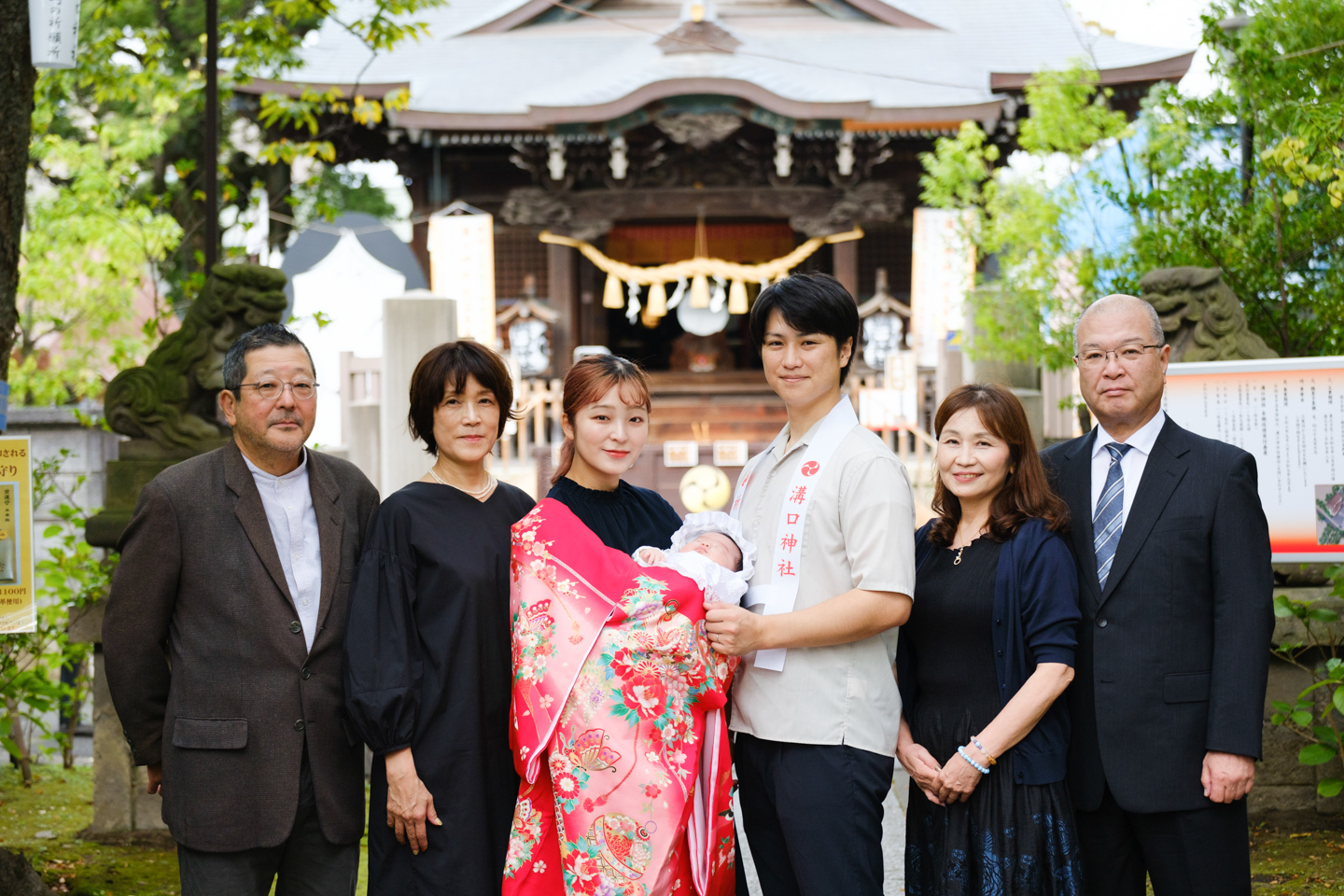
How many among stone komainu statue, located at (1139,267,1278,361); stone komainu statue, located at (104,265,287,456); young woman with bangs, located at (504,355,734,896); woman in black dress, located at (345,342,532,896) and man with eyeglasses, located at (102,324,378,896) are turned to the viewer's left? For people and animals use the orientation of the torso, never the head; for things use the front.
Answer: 1

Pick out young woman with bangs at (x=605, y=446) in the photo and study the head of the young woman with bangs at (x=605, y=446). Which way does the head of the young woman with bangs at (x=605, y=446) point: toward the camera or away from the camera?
toward the camera

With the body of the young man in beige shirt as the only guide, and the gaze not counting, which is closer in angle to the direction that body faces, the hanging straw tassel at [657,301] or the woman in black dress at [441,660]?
the woman in black dress

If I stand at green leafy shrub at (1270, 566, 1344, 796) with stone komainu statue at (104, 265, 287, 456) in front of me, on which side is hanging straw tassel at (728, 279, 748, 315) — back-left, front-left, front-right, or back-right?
front-right

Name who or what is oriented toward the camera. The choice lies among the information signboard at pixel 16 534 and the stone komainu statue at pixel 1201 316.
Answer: the information signboard

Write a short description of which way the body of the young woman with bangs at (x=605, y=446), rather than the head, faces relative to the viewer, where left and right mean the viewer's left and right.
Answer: facing the viewer and to the right of the viewer

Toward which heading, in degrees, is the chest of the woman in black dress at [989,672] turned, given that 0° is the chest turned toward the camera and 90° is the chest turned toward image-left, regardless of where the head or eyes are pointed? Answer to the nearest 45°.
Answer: approximately 45°

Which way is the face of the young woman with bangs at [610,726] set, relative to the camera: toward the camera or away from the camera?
toward the camera

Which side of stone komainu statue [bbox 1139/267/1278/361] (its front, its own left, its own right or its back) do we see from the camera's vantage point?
left

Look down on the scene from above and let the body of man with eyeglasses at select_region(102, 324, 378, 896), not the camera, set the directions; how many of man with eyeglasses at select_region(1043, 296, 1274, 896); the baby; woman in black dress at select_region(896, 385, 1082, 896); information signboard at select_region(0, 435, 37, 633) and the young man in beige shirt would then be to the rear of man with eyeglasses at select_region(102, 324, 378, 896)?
1

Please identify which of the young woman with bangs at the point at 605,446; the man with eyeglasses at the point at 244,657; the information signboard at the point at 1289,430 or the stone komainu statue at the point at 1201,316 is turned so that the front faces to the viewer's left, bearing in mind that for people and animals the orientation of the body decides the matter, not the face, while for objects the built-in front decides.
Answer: the stone komainu statue

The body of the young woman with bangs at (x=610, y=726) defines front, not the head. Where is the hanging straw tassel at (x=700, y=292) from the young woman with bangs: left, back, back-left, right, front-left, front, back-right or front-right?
back-left

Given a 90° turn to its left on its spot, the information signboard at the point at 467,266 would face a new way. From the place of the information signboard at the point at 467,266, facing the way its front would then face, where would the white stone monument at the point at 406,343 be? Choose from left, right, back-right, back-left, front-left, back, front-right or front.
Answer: right

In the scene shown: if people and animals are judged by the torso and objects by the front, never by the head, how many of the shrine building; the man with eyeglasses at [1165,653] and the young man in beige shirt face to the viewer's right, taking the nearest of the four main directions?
0

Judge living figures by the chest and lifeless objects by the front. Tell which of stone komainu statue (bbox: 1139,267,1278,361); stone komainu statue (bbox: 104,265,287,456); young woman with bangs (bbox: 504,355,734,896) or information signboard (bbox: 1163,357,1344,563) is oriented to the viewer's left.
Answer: stone komainu statue (bbox: 1139,267,1278,361)

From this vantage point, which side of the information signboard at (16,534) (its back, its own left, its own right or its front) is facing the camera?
front
